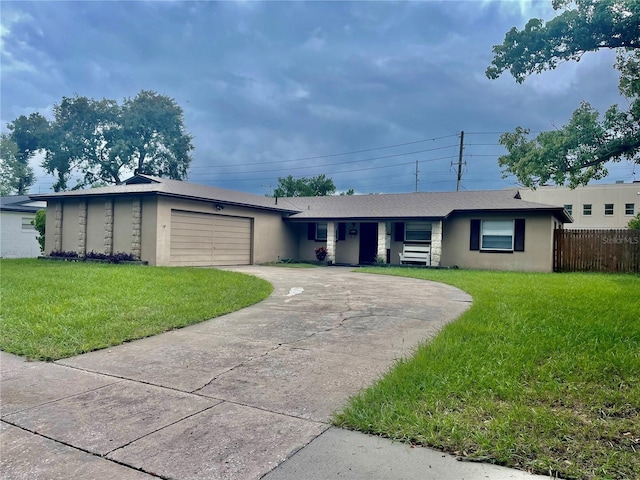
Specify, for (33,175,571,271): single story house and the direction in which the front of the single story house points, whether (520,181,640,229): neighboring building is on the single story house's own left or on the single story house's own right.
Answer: on the single story house's own left

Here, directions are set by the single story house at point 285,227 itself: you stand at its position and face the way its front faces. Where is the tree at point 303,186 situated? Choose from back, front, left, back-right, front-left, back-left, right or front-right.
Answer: back

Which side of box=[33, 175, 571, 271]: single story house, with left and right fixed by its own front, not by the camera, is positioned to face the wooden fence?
left

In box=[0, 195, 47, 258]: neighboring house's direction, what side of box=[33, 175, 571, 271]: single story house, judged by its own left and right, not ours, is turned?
right

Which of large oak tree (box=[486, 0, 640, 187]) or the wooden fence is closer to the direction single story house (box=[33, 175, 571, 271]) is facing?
the large oak tree

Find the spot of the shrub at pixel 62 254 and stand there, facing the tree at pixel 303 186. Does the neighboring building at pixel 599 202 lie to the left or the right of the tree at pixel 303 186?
right

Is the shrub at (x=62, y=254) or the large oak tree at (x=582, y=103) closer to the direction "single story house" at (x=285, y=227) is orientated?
the large oak tree

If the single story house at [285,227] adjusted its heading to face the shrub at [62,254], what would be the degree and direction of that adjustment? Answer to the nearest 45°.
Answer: approximately 90° to its right

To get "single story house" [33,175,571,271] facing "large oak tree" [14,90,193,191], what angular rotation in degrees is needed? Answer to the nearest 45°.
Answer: approximately 135° to its right

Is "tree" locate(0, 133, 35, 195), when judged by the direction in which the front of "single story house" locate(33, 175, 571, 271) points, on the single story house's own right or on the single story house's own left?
on the single story house's own right

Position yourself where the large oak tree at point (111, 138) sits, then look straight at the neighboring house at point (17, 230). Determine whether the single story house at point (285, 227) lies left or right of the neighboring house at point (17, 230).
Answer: left

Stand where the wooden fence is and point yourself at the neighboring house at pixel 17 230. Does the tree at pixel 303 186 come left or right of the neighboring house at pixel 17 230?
right

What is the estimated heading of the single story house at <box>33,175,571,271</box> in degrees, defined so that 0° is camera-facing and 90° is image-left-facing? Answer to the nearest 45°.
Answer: approximately 0°
